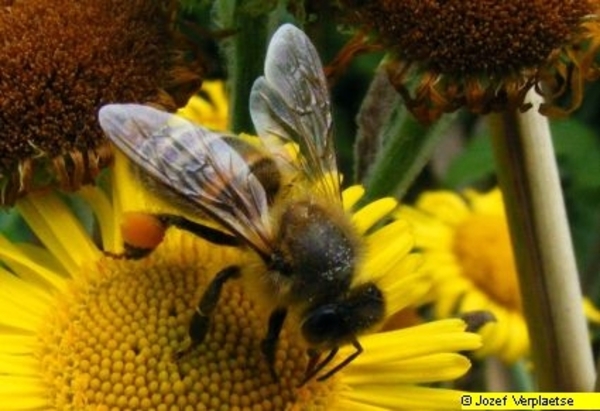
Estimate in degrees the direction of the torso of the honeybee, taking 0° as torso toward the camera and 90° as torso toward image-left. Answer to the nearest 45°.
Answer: approximately 315°
